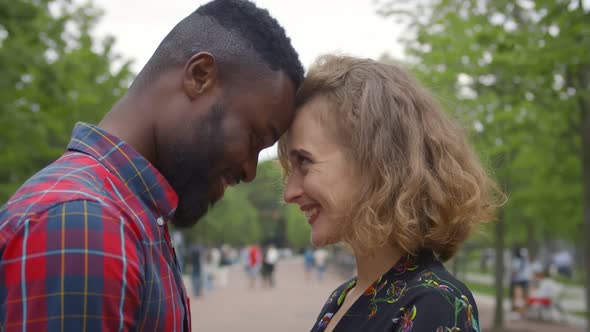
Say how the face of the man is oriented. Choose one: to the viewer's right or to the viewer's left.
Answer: to the viewer's right

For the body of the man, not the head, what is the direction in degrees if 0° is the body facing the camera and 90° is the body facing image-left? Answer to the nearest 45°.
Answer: approximately 270°

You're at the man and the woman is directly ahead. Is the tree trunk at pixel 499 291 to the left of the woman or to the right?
left

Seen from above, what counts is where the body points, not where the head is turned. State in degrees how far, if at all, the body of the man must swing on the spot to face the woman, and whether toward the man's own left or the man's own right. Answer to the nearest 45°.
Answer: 0° — they already face them

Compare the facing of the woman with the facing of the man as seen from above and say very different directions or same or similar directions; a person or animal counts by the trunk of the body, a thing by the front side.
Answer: very different directions

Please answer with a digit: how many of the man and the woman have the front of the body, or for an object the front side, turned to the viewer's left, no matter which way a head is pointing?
1

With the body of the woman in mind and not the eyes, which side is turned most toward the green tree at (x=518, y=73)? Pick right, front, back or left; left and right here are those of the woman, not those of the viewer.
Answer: right

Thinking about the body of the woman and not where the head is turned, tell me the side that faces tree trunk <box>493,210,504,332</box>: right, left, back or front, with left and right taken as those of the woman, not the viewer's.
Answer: right

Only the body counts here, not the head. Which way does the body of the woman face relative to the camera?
to the viewer's left

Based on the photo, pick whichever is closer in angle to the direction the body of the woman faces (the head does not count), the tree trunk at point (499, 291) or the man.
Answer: the man
